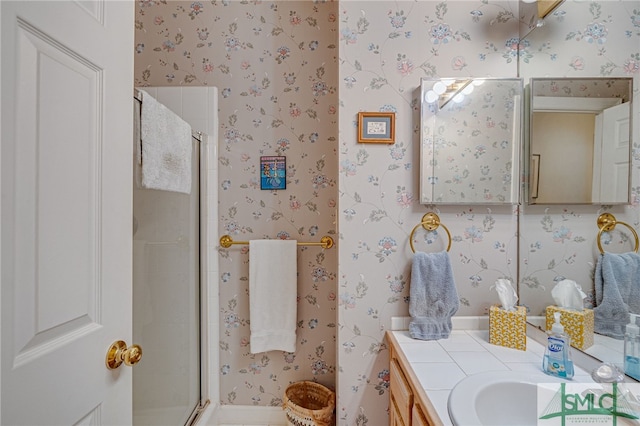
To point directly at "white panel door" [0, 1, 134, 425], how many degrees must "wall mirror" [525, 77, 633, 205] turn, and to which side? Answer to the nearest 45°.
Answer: approximately 45° to its right

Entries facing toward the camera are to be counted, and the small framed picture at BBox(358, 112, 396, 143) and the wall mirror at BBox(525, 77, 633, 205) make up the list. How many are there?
2

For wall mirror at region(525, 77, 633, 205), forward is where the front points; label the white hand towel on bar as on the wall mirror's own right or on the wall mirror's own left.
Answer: on the wall mirror's own right

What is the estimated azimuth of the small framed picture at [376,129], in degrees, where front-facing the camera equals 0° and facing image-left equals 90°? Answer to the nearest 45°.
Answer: approximately 0°

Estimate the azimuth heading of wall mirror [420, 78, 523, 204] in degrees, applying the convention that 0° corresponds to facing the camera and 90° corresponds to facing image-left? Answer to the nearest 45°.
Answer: approximately 0°
